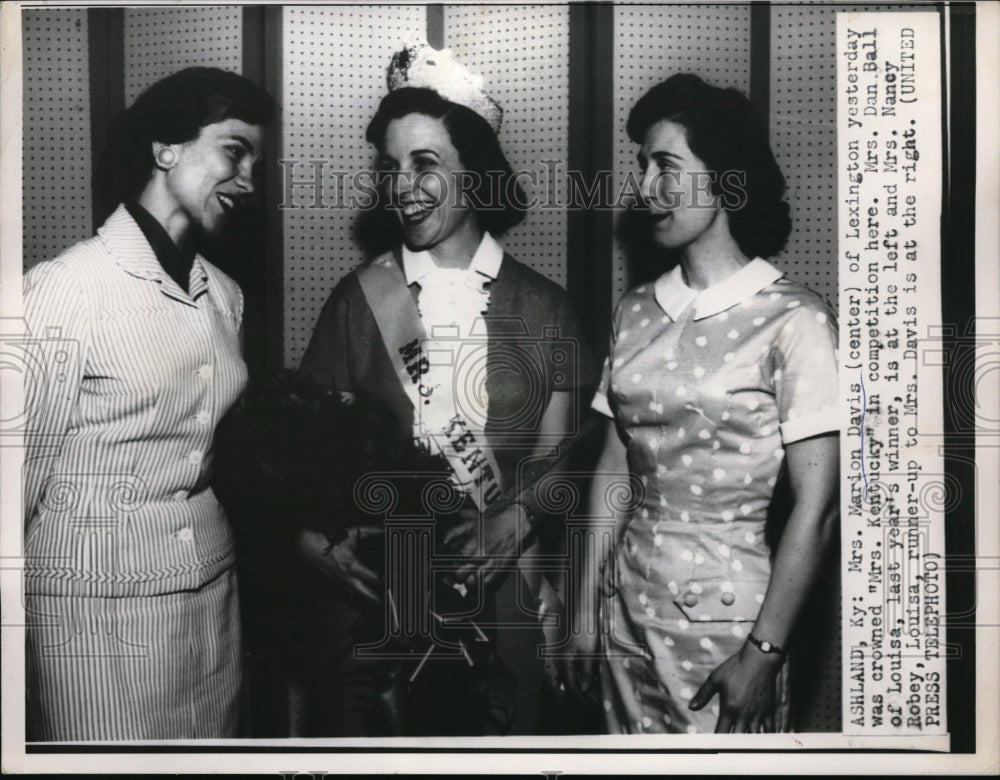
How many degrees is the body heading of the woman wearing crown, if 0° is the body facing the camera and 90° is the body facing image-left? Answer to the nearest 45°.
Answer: approximately 0°

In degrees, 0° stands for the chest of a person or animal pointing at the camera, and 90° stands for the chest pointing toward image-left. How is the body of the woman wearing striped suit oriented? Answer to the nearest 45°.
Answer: approximately 315°

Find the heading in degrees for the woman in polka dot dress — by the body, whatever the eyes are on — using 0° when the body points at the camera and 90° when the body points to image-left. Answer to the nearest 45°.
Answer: approximately 45°
